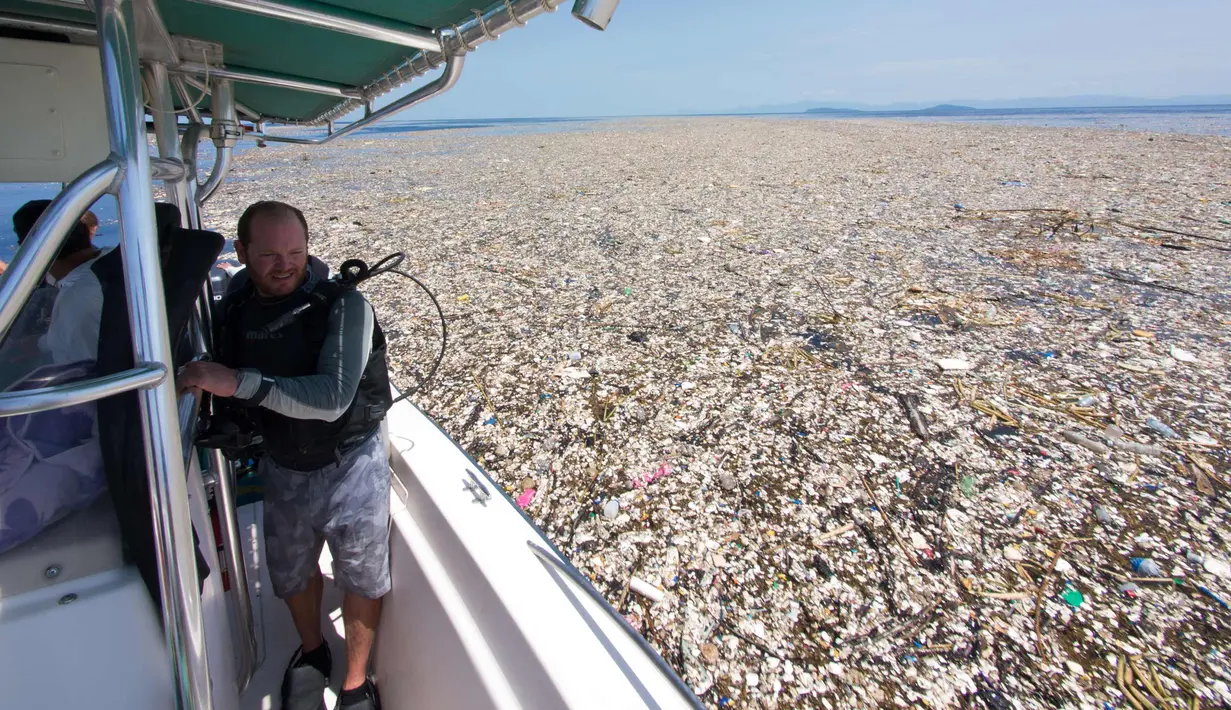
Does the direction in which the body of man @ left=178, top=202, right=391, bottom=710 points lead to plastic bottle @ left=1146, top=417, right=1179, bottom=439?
no

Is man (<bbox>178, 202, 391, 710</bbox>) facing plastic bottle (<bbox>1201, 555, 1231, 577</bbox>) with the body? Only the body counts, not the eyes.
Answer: no

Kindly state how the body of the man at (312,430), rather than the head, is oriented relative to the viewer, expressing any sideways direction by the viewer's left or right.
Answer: facing the viewer and to the left of the viewer

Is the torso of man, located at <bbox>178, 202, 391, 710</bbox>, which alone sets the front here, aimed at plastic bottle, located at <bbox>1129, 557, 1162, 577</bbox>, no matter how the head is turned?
no

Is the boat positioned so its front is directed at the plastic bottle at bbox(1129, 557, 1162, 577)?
no
